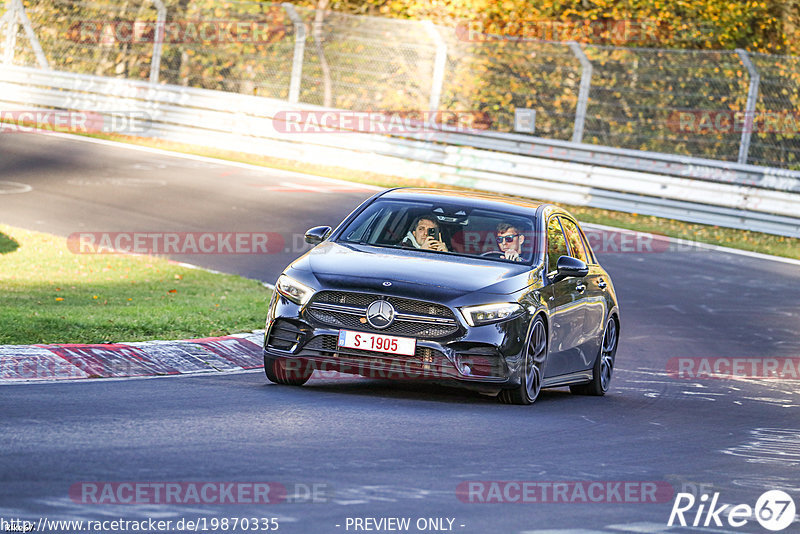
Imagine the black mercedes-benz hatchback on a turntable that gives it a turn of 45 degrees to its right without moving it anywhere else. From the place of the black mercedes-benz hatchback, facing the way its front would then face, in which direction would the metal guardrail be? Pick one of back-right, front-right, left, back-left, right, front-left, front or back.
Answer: right

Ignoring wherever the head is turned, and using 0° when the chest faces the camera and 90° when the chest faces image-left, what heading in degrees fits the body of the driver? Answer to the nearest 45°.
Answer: approximately 45°

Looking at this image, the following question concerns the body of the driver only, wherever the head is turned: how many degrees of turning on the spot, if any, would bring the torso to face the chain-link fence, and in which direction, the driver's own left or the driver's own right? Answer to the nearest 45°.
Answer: approximately 135° to the driver's own right
